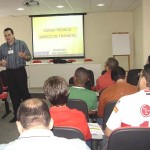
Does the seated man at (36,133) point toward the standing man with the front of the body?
yes

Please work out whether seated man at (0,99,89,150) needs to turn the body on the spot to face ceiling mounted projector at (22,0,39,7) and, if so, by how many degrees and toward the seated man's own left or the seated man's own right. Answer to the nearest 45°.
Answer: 0° — they already face it

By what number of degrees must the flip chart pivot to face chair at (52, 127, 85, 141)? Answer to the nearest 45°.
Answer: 0° — it already faces it

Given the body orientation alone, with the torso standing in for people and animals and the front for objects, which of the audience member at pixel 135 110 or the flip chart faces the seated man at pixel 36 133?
the flip chart

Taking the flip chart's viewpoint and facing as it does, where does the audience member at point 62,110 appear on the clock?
The audience member is roughly at 12 o'clock from the flip chart.

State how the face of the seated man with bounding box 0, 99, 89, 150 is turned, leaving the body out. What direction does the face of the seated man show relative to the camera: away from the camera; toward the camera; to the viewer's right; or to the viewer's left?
away from the camera

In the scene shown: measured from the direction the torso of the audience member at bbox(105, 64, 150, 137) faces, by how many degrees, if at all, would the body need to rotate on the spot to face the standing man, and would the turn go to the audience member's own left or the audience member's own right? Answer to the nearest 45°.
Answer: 0° — they already face them

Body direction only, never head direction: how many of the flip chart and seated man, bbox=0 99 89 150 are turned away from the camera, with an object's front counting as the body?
1

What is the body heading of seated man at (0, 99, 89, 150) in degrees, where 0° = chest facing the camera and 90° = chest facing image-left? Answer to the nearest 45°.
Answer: approximately 180°

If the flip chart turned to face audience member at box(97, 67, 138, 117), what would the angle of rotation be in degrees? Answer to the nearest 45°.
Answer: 0° — it already faces them

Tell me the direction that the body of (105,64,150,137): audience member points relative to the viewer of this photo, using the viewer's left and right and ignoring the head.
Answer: facing away from the viewer and to the left of the viewer
